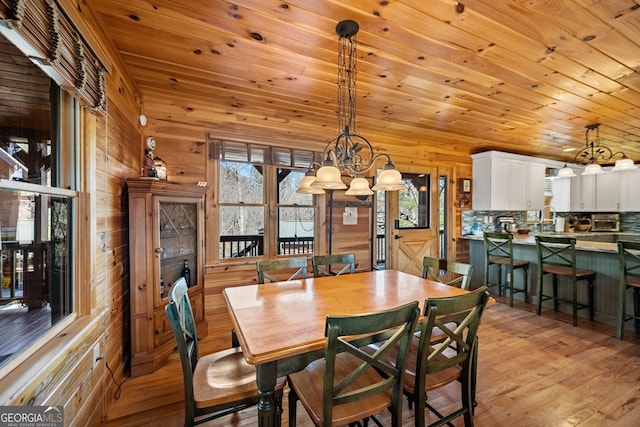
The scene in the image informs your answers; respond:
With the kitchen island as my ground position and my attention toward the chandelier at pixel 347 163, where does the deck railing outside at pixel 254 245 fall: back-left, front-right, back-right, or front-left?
front-right

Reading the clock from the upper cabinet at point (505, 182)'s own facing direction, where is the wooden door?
The wooden door is roughly at 3 o'clock from the upper cabinet.

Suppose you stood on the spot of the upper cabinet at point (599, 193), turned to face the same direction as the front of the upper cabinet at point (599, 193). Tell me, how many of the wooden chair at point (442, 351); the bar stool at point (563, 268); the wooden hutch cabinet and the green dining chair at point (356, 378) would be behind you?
0

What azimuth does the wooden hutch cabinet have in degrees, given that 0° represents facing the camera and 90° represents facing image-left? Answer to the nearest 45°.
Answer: approximately 315°

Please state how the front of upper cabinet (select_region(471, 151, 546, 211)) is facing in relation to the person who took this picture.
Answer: facing the viewer and to the right of the viewer

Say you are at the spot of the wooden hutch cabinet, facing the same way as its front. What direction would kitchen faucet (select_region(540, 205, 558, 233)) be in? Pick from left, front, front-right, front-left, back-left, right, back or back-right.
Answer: front-left

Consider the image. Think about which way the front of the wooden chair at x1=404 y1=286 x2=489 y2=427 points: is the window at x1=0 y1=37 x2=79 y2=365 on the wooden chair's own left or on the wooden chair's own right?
on the wooden chair's own left

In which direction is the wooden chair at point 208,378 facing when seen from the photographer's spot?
facing to the right of the viewer

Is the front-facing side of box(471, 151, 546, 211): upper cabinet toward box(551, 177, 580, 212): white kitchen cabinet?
no

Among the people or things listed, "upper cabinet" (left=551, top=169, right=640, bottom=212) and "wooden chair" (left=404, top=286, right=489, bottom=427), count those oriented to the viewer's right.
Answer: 0

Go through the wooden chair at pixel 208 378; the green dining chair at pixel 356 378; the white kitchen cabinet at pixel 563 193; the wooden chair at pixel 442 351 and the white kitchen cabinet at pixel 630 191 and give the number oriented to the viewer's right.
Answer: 1

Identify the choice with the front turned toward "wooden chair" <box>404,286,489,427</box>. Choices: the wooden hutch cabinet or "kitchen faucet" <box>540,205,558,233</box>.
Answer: the wooden hutch cabinet
